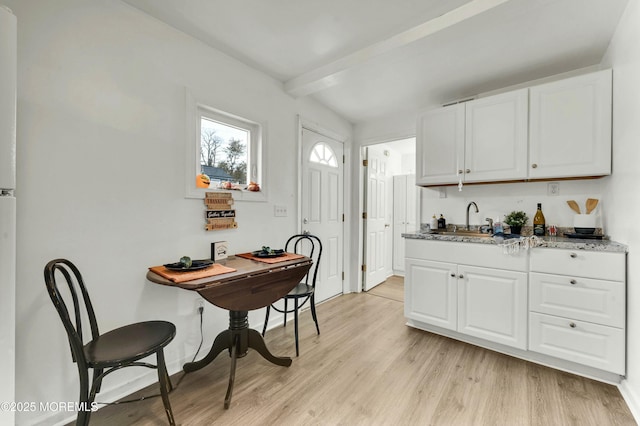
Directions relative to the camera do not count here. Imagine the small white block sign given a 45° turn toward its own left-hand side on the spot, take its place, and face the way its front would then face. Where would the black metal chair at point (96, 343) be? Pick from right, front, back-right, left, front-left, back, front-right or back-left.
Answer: back-right

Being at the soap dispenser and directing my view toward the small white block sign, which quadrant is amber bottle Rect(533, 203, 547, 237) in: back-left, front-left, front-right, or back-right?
back-left

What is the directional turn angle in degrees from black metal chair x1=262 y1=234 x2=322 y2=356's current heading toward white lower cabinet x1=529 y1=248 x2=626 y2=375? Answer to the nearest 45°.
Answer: approximately 90° to its left

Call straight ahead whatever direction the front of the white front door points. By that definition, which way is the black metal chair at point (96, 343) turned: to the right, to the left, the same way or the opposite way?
to the left

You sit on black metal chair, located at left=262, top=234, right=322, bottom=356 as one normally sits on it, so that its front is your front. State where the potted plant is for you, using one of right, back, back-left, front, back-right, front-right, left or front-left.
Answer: back-left

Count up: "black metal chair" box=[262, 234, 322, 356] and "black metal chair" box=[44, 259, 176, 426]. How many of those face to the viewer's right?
1

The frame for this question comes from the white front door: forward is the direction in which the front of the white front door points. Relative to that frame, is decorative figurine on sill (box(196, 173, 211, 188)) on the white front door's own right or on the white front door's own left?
on the white front door's own right

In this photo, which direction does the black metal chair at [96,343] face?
to the viewer's right

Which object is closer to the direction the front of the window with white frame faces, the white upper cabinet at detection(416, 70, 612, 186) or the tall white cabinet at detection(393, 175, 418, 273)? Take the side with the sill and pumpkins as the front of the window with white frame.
the white upper cabinet
